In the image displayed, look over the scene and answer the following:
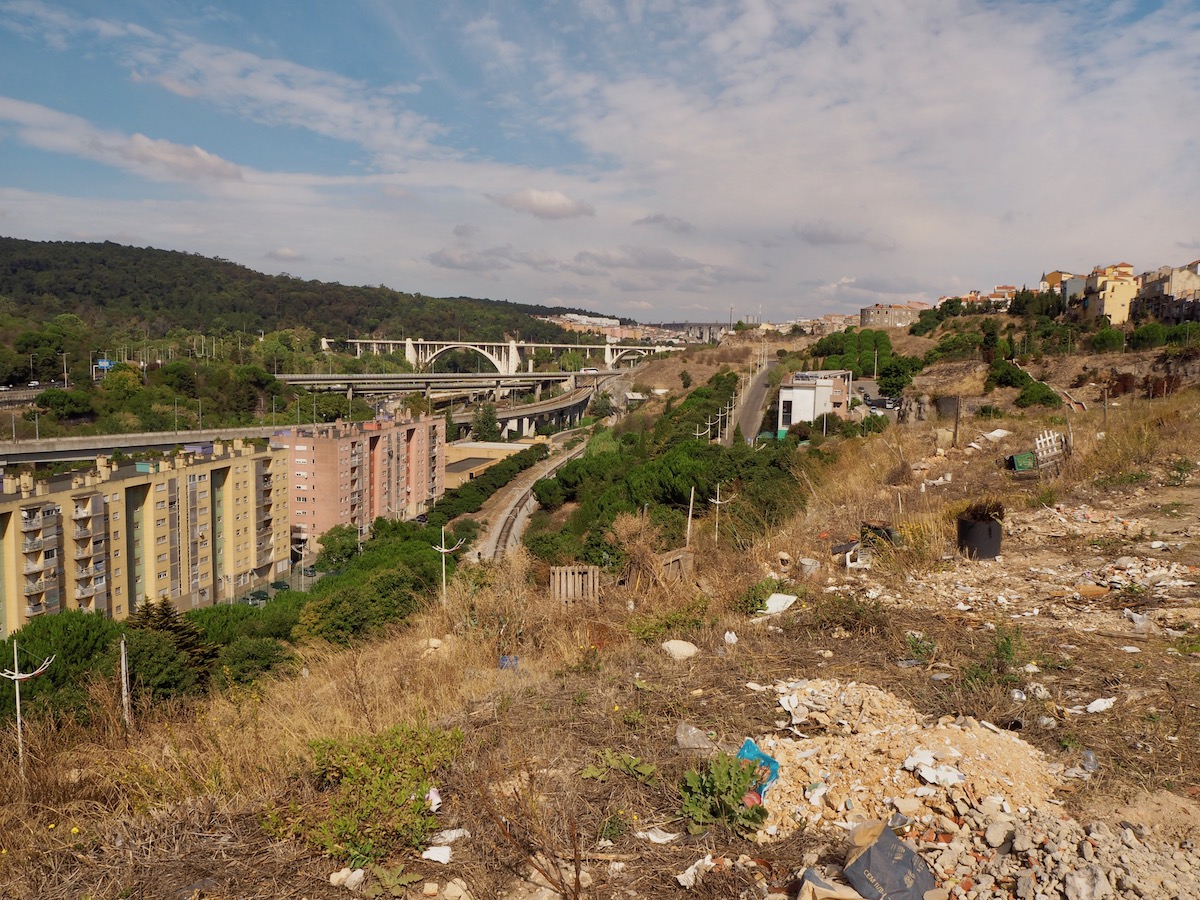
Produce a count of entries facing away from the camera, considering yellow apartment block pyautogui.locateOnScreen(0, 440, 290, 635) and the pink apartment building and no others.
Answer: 0

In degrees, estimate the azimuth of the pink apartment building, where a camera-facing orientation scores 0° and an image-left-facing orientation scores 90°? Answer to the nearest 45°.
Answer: approximately 315°

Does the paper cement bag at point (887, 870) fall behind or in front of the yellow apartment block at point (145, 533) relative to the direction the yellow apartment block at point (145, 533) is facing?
in front

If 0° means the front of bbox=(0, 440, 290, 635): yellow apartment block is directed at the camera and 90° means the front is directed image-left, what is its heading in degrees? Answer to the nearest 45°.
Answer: approximately 315°

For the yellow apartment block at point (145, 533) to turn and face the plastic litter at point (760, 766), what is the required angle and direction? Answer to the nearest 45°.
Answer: approximately 45° to its right

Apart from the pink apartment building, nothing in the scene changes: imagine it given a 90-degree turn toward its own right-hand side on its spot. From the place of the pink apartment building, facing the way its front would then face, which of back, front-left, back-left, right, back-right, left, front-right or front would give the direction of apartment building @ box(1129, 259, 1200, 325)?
back-left

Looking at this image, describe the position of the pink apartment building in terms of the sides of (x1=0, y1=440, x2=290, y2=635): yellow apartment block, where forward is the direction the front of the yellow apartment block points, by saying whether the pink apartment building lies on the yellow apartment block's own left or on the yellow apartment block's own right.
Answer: on the yellow apartment block's own left

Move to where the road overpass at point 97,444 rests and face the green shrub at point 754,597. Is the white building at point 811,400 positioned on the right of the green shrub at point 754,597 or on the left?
left

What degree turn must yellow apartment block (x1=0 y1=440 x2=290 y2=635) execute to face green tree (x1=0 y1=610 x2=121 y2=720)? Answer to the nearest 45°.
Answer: approximately 45° to its right

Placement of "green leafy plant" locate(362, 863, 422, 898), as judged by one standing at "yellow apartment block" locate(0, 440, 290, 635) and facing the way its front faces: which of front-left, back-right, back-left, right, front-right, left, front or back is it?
front-right

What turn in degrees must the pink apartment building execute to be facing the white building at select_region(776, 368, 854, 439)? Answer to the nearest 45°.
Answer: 0° — it already faces it
